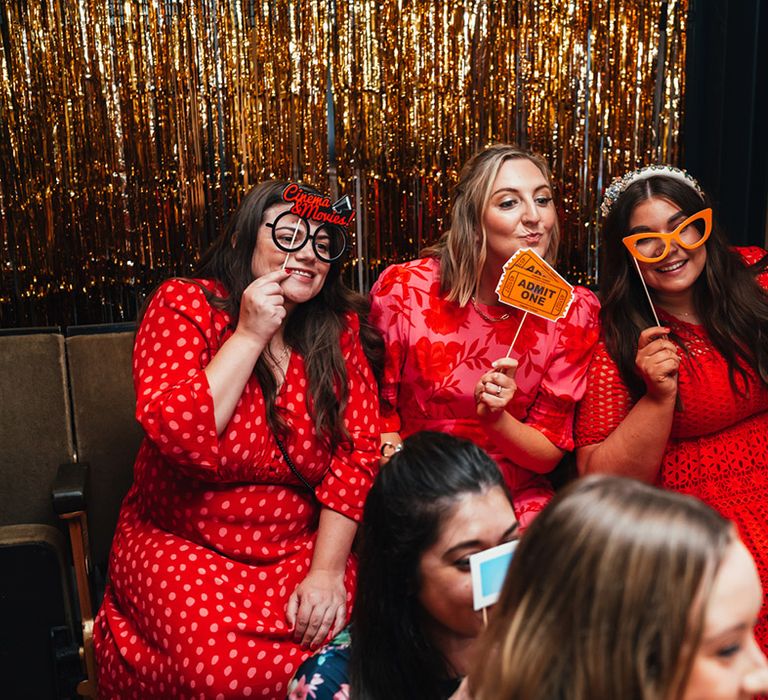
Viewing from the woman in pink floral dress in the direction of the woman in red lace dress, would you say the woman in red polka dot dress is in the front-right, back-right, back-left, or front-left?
back-right

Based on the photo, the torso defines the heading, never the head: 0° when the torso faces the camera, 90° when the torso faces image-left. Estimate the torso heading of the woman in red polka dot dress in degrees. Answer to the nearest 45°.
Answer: approximately 315°

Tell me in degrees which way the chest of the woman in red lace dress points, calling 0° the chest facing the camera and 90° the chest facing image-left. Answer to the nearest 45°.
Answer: approximately 0°

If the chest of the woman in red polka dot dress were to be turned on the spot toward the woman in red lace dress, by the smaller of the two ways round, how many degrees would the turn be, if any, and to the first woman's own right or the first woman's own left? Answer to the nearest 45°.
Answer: approximately 45° to the first woman's own left

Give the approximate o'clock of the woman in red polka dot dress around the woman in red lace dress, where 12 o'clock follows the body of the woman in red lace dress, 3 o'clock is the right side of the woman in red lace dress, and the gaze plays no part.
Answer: The woman in red polka dot dress is roughly at 2 o'clock from the woman in red lace dress.
